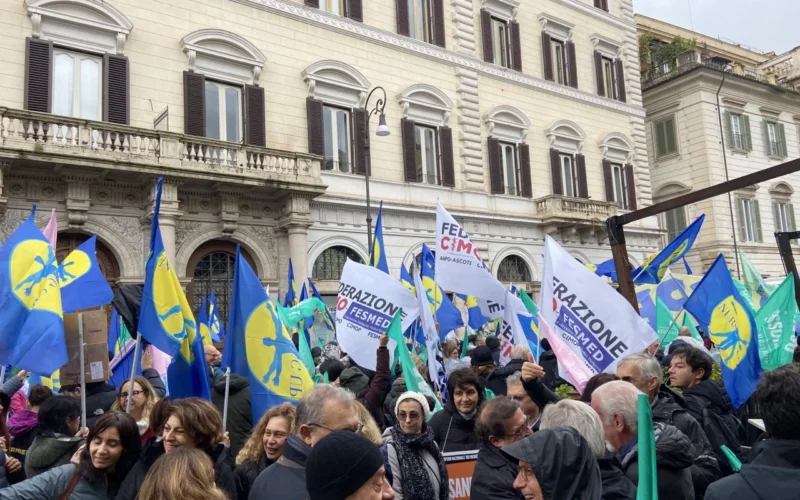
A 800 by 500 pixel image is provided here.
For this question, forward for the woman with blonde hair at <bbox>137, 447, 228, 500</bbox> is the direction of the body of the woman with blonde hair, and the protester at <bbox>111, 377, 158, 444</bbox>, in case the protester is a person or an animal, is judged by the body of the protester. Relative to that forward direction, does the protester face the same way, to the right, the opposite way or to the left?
the opposite way

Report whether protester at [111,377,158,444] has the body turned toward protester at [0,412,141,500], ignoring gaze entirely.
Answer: yes

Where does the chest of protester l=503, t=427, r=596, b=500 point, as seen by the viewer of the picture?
to the viewer's left

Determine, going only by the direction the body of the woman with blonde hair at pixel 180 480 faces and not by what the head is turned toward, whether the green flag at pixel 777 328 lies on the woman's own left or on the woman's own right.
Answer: on the woman's own right

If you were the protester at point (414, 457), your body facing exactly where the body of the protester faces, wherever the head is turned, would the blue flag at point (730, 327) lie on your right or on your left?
on your left

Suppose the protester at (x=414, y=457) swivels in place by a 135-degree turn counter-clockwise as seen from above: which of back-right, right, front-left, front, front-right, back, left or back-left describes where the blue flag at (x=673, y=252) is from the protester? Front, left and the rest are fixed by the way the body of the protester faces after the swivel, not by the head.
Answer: front

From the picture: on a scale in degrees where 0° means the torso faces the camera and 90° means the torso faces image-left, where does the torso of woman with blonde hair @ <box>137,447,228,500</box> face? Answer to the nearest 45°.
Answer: approximately 180°

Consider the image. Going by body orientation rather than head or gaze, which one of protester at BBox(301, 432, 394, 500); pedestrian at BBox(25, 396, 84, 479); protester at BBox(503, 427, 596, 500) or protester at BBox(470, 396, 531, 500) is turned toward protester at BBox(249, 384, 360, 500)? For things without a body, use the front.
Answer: protester at BBox(503, 427, 596, 500)

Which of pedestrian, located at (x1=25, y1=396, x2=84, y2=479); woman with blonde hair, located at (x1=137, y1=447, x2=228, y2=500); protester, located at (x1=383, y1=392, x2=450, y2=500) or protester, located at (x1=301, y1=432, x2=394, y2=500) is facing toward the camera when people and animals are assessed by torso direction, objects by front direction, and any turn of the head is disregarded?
protester, located at (x1=383, y1=392, x2=450, y2=500)

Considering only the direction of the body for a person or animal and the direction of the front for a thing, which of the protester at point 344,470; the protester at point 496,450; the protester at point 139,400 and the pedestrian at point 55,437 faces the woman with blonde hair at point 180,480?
the protester at point 139,400

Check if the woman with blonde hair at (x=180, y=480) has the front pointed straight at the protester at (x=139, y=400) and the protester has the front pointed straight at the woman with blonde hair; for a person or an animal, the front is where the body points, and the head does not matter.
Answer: yes
